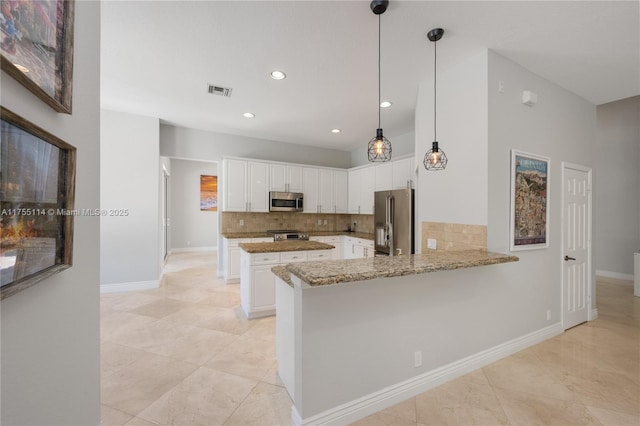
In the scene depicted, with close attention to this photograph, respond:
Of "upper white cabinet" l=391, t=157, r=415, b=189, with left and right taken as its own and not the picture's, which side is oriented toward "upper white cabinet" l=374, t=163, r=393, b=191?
right

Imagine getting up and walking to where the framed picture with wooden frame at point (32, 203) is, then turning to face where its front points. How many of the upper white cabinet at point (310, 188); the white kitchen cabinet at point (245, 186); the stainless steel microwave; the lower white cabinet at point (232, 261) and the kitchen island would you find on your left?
5

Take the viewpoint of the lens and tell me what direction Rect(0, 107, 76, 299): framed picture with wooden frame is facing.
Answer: facing the viewer and to the right of the viewer

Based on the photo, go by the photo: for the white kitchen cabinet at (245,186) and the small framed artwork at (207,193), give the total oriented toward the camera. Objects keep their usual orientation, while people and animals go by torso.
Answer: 2

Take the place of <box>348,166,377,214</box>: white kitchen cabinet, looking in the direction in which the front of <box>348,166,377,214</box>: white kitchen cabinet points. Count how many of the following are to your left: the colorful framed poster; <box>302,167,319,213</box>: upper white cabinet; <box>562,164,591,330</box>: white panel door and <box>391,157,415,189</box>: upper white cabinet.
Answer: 3

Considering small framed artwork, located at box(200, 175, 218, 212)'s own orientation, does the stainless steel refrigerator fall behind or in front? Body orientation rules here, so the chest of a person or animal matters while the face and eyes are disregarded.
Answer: in front

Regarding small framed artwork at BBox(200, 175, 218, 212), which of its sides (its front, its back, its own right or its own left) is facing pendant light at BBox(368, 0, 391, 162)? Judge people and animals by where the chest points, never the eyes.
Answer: front

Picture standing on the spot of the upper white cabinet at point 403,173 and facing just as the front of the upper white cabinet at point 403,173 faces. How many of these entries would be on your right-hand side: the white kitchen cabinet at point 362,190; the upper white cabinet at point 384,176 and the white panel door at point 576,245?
2

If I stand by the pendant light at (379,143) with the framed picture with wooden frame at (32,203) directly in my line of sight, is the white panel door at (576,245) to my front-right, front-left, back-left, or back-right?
back-left

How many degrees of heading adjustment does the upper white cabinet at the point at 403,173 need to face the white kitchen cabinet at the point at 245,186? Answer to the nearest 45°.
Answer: approximately 45° to its right

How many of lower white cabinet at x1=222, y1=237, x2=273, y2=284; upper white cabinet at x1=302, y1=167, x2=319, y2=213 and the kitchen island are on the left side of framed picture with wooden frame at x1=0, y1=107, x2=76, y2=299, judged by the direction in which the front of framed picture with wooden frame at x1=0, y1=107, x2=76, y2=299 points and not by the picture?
3

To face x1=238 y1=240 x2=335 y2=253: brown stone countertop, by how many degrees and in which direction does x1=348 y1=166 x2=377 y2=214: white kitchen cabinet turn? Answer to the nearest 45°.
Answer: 0° — it already faces it

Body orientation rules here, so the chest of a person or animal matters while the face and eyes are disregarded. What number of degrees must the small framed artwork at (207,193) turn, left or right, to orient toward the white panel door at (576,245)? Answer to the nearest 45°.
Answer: approximately 45° to its left
